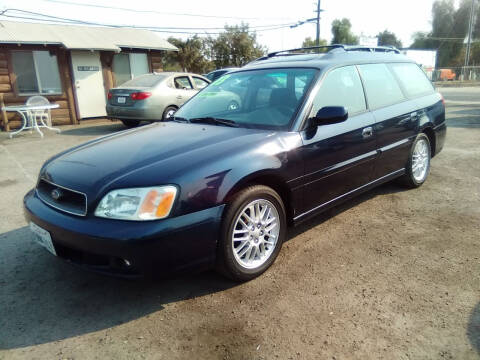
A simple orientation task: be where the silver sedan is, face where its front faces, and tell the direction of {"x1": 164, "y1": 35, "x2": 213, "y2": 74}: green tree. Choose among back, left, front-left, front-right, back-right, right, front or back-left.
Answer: front-left

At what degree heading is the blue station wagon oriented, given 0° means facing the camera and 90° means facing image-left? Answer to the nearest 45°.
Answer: approximately 45°

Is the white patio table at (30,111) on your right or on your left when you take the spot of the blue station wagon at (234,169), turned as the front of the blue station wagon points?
on your right

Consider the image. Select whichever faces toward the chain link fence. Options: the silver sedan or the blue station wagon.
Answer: the silver sedan

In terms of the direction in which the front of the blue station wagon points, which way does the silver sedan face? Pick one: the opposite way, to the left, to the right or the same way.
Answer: the opposite way

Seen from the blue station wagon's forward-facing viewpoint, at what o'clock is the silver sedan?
The silver sedan is roughly at 4 o'clock from the blue station wagon.

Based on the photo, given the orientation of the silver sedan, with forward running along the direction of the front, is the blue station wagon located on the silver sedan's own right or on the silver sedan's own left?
on the silver sedan's own right

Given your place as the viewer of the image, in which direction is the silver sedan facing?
facing away from the viewer and to the right of the viewer

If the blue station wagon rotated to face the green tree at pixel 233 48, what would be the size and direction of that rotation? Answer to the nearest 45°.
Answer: approximately 135° to its right
